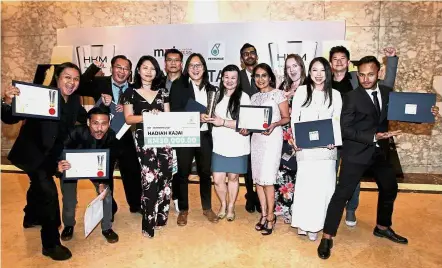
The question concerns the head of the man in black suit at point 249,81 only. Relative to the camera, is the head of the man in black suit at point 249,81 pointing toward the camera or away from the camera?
toward the camera

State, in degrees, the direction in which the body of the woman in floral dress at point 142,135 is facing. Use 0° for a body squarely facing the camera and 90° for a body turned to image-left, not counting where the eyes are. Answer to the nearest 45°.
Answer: approximately 0°

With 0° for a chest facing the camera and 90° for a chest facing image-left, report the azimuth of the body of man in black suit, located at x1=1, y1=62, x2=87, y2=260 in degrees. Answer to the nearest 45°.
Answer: approximately 315°

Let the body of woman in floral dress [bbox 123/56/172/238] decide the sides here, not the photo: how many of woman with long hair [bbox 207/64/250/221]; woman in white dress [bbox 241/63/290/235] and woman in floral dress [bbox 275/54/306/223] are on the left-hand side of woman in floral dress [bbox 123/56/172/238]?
3

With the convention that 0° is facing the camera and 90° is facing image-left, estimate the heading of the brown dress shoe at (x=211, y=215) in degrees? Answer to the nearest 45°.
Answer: approximately 315°

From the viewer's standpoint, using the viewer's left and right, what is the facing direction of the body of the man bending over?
facing the viewer

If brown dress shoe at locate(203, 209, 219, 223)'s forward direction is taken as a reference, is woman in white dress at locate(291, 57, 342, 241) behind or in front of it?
in front

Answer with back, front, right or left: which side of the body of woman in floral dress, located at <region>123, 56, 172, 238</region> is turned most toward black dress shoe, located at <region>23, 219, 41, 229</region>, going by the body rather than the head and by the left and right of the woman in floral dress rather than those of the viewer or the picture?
right
